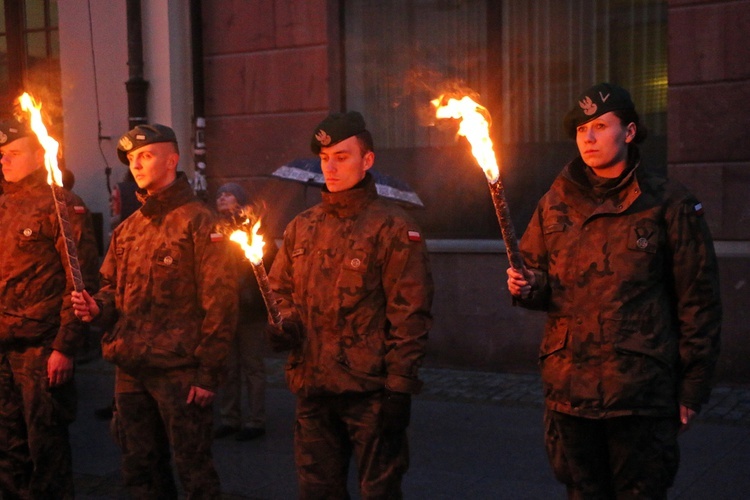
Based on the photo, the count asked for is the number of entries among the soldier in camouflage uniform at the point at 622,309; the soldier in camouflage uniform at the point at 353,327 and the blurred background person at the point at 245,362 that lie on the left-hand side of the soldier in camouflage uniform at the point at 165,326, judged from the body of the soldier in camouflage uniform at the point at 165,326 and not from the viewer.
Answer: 2

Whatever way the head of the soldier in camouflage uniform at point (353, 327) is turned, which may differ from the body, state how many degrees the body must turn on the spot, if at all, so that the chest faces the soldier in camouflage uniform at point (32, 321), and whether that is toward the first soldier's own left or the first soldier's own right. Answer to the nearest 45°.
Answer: approximately 90° to the first soldier's own right

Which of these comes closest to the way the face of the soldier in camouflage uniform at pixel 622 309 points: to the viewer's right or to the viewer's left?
to the viewer's left

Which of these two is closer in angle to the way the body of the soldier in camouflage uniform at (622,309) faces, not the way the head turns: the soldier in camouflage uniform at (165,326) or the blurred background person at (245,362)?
the soldier in camouflage uniform

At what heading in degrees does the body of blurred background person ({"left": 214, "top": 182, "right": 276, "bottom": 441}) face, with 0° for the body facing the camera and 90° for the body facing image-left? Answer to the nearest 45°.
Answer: approximately 45°

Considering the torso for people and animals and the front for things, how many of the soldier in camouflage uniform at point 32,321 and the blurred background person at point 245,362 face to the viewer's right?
0

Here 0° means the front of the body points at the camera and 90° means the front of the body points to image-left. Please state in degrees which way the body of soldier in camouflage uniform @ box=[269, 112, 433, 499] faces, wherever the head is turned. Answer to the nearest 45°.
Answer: approximately 45°
